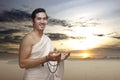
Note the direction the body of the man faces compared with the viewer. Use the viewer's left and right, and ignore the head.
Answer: facing the viewer and to the right of the viewer
